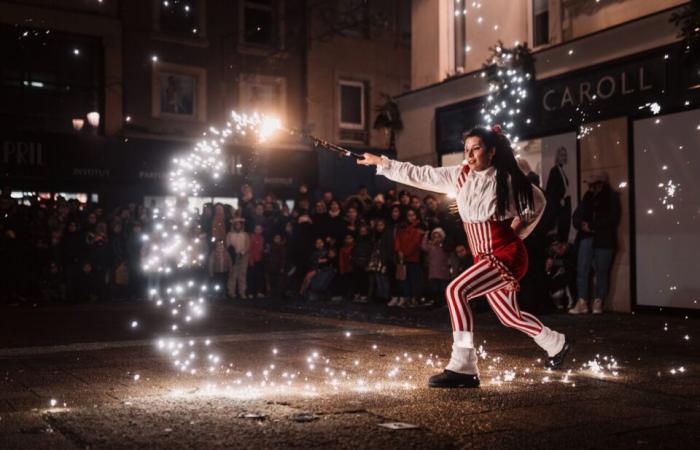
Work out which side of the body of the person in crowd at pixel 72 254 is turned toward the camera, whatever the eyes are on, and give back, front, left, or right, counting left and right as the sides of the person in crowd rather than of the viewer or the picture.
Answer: front

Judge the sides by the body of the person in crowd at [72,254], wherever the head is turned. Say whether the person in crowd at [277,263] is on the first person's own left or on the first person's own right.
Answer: on the first person's own left

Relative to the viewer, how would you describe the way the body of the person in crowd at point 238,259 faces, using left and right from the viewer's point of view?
facing the viewer

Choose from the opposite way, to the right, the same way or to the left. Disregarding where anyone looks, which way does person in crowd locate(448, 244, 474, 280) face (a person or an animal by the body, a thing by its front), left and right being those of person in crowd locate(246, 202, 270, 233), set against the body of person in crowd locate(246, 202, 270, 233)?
the same way

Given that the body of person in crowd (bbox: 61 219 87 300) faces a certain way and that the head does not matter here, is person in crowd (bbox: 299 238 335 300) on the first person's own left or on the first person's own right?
on the first person's own left

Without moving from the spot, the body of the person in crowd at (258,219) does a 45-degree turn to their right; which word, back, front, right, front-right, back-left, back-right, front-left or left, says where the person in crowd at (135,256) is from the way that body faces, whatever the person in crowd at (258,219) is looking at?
front-right

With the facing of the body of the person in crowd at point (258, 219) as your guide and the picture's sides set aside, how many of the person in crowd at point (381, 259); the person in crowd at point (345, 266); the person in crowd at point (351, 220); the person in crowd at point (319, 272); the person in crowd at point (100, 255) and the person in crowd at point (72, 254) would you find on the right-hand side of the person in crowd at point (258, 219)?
2

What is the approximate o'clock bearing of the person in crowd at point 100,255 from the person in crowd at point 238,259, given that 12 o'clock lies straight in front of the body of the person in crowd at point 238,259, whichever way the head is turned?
the person in crowd at point 100,255 is roughly at 3 o'clock from the person in crowd at point 238,259.

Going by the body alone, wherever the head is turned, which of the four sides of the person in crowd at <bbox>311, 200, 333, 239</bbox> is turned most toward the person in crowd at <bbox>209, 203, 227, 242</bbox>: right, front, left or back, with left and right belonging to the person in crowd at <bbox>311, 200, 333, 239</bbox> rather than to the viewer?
right

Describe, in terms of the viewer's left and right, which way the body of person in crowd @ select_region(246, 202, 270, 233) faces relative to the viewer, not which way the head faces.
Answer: facing the viewer

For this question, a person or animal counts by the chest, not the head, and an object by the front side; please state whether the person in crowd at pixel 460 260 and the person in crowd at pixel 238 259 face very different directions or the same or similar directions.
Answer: same or similar directions

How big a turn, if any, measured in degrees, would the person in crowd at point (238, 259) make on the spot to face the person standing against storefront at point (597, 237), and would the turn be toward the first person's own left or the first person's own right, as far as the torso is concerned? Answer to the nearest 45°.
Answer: approximately 45° to the first person's own left
